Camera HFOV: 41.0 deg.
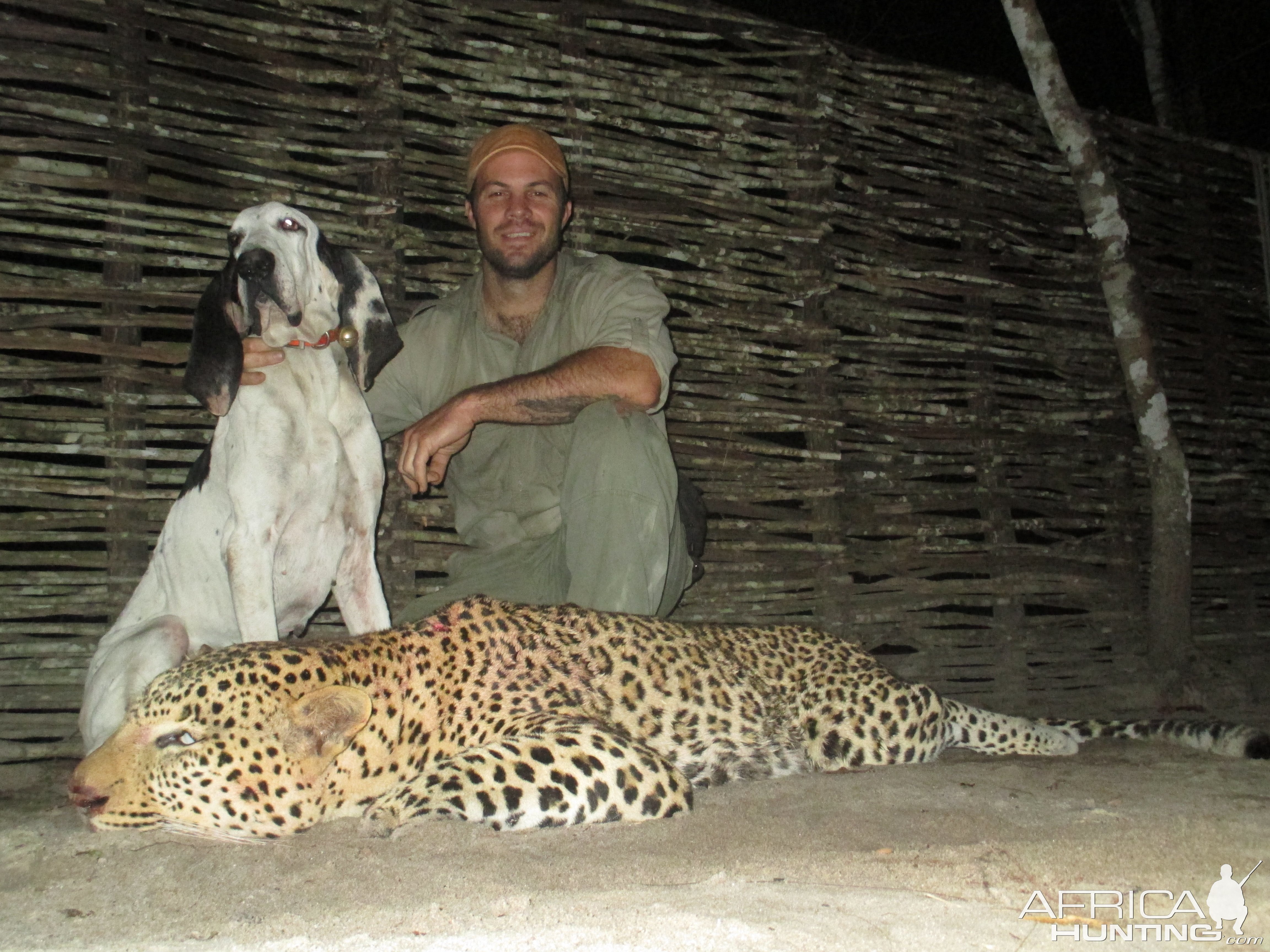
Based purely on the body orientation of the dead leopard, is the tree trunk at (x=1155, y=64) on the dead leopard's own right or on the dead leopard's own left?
on the dead leopard's own right

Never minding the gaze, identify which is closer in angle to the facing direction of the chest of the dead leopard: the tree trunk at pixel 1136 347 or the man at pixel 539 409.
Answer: the man

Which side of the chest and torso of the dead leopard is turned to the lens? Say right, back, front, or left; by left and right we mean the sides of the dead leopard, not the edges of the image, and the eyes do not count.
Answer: left

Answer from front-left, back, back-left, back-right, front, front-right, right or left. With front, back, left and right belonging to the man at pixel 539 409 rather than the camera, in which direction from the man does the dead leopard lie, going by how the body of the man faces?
front

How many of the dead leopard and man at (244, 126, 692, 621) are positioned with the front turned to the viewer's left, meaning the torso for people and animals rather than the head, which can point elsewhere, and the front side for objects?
1

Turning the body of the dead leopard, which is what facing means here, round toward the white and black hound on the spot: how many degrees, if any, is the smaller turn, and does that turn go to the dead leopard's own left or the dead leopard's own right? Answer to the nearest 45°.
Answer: approximately 45° to the dead leopard's own right

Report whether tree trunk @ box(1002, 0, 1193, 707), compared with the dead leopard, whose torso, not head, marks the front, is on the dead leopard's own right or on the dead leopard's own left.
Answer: on the dead leopard's own right

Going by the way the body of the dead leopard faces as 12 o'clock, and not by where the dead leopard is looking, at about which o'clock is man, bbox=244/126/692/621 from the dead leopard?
The man is roughly at 3 o'clock from the dead leopard.

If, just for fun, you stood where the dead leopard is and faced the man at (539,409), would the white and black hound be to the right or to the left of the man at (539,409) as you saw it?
left

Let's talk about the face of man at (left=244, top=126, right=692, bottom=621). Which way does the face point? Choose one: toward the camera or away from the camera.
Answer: toward the camera

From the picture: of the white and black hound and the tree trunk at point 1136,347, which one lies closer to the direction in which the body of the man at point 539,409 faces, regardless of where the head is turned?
the white and black hound

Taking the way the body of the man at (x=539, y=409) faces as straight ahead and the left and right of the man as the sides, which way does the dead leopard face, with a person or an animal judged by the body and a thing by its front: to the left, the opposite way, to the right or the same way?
to the right

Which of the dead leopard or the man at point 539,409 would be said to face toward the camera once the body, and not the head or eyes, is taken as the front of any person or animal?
the man

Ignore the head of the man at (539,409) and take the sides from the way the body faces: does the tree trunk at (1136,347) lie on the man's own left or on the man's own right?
on the man's own left

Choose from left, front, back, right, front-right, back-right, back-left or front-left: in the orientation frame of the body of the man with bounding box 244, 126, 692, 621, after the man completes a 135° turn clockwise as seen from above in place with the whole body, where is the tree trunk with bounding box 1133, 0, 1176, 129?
right

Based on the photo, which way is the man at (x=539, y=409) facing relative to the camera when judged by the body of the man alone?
toward the camera
